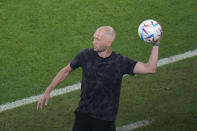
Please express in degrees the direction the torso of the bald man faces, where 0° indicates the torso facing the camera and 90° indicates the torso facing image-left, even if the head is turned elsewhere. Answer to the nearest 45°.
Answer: approximately 0°
